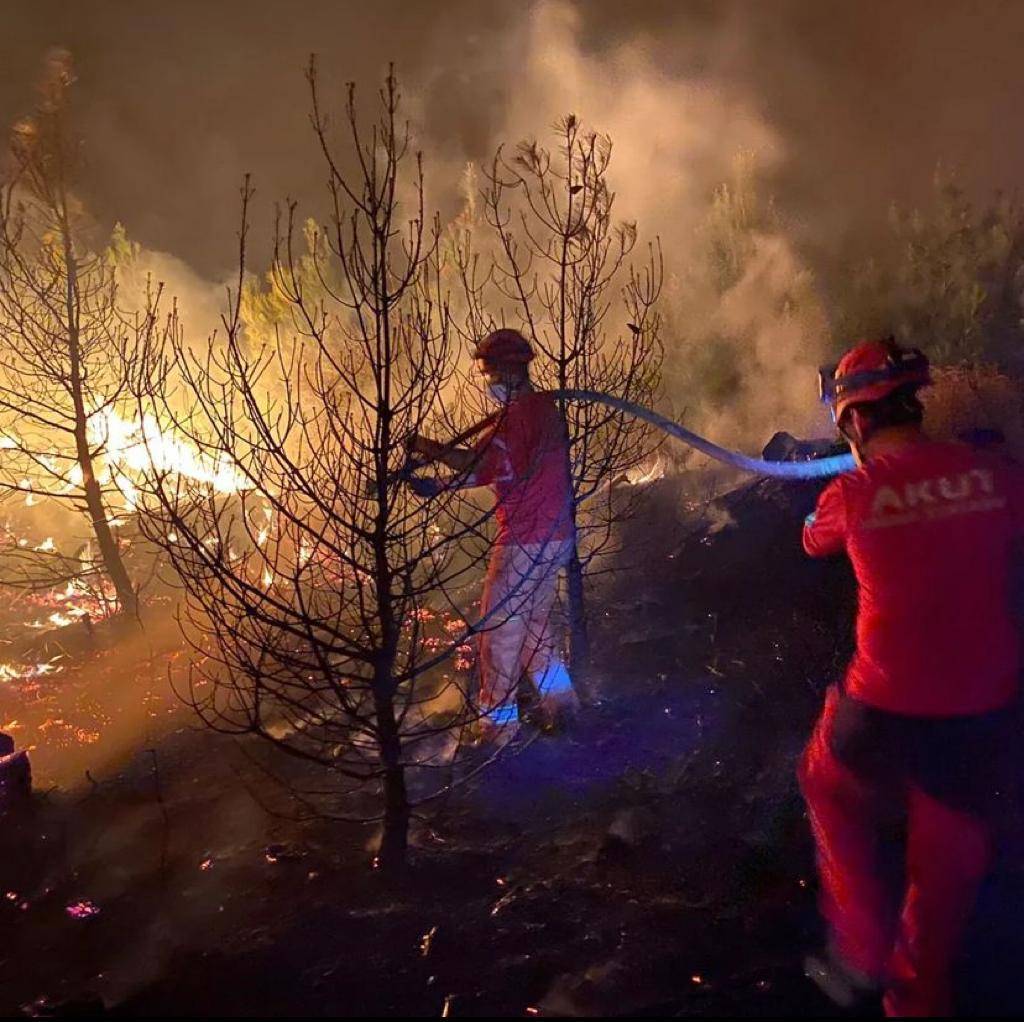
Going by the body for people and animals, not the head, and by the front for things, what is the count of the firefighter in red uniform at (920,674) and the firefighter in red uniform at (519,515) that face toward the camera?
0

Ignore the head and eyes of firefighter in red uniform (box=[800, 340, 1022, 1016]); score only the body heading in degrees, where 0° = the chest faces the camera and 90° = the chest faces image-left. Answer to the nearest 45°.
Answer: approximately 135°

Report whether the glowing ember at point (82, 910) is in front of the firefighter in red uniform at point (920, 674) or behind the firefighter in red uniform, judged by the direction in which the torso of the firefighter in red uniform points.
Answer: in front

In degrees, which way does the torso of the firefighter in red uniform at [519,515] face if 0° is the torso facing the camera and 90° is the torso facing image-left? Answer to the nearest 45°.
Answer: approximately 90°

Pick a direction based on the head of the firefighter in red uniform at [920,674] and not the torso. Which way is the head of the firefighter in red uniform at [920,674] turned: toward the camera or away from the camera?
away from the camera

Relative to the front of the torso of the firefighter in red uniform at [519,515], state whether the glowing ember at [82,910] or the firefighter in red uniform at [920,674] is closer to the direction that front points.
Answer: the glowing ember
